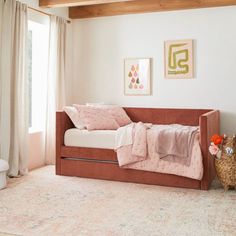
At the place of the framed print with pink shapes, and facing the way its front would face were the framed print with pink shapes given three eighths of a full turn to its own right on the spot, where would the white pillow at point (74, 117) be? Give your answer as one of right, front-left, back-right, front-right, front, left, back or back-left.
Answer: left

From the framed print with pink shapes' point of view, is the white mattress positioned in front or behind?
in front

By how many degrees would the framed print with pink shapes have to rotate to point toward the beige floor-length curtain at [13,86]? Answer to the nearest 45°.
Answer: approximately 45° to its right

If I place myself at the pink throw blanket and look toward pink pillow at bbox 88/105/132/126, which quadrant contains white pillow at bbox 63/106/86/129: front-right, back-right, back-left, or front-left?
front-left

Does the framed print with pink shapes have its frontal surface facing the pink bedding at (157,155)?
yes

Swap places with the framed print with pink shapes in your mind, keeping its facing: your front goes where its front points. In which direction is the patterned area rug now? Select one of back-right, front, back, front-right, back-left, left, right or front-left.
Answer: front

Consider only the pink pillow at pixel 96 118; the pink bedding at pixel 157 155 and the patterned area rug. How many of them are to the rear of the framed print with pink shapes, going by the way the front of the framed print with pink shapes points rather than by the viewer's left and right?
0

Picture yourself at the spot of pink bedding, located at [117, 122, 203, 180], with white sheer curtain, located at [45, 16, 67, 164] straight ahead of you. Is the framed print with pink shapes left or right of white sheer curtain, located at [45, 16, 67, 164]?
right

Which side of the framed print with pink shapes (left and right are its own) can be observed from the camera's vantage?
front

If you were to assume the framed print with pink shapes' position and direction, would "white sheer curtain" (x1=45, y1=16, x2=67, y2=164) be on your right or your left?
on your right

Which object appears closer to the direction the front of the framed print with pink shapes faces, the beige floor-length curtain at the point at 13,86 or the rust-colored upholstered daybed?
the rust-colored upholstered daybed

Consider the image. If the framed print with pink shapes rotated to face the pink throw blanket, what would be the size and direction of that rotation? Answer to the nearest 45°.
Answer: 0° — it already faces it

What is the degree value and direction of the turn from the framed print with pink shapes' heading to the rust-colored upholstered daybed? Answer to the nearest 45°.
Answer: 0° — it already faces it
